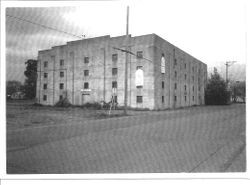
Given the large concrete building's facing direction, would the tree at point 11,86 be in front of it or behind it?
in front

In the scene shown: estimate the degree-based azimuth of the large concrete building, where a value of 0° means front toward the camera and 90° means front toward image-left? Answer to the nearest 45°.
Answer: approximately 45°

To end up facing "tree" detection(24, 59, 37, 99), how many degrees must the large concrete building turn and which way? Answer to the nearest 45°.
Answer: approximately 90° to its right
